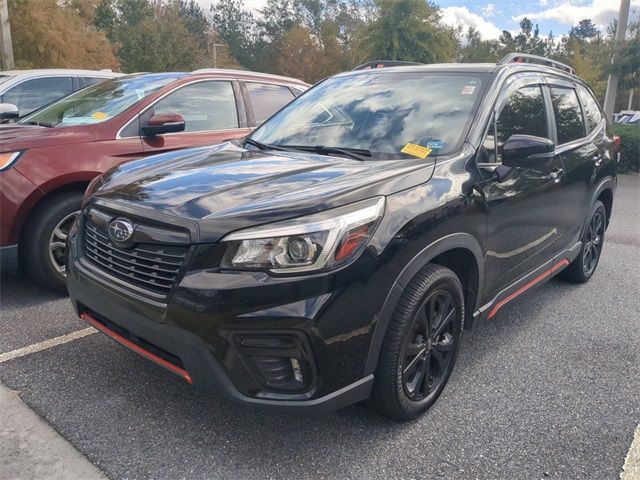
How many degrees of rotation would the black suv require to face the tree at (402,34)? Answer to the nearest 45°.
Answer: approximately 135° to its right

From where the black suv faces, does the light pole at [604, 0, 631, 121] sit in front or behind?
behind

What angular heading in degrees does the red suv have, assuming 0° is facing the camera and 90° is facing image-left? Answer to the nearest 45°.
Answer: approximately 45°

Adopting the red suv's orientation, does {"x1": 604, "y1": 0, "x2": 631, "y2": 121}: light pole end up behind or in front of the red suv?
behind

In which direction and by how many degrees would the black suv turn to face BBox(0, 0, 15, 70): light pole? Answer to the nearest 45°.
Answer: approximately 90° to its right

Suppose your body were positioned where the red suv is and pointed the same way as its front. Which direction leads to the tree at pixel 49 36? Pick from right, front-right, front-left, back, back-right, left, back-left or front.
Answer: back-right

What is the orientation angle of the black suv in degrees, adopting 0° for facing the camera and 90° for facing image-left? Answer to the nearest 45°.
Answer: approximately 45°

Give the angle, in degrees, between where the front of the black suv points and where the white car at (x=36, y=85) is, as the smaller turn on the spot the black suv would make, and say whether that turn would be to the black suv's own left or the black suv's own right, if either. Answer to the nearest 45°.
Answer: approximately 90° to the black suv's own right
